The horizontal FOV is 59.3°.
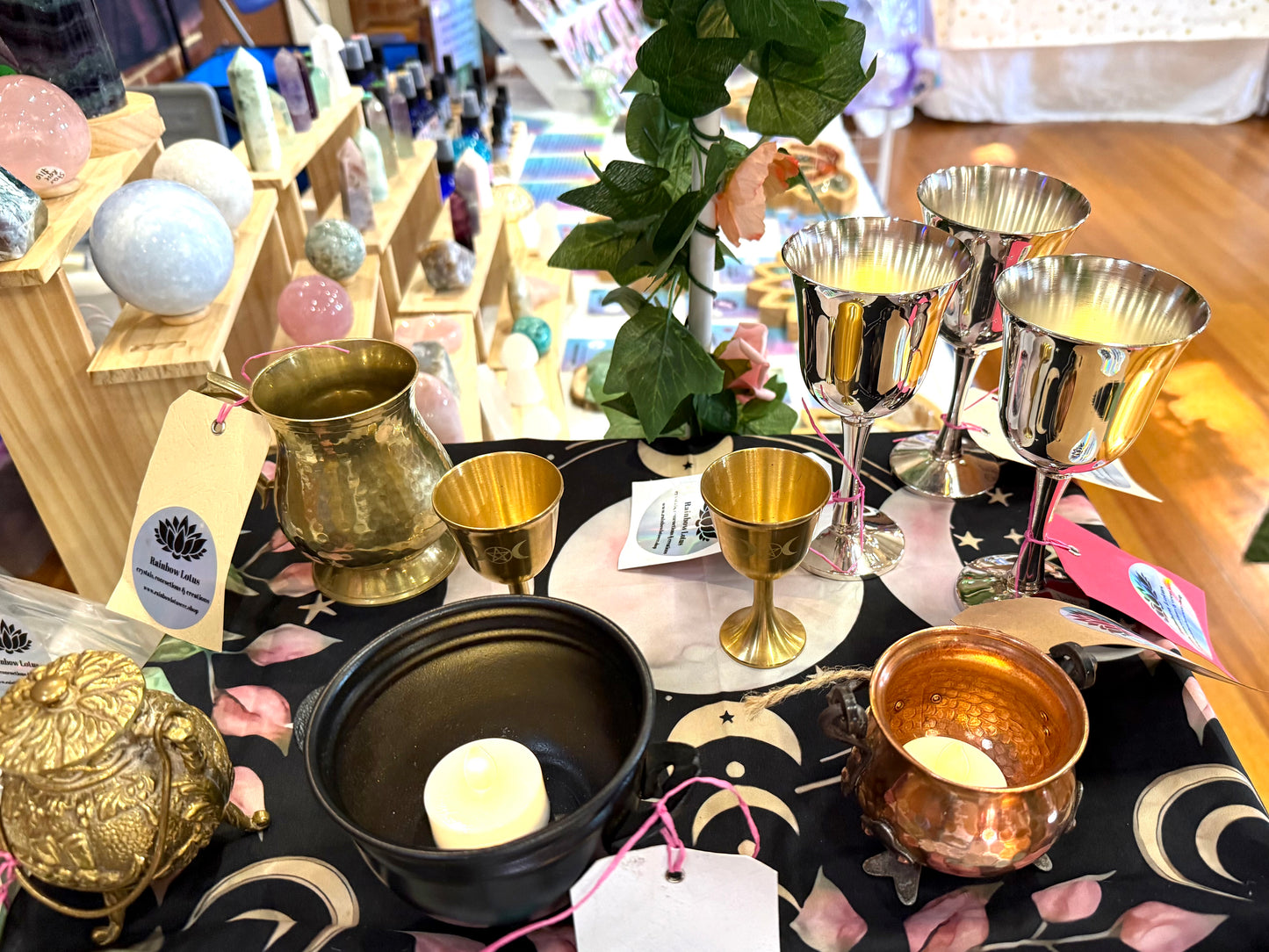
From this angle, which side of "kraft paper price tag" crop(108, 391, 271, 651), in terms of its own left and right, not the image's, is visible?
front

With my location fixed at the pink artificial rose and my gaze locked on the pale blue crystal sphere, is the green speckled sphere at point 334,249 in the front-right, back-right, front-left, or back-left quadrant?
front-right

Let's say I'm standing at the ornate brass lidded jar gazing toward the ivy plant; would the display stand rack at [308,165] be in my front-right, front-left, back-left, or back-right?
front-left

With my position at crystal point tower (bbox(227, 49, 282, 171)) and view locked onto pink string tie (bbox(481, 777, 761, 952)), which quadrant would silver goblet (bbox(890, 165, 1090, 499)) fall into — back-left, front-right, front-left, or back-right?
front-left

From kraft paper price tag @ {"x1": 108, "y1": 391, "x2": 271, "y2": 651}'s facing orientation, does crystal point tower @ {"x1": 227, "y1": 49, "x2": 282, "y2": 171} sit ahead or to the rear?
to the rear

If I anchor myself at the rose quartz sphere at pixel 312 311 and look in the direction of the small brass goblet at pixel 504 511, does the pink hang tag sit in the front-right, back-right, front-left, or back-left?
front-left
